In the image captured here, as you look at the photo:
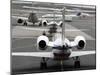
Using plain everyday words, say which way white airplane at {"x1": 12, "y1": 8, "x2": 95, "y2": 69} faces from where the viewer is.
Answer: facing away from the viewer
